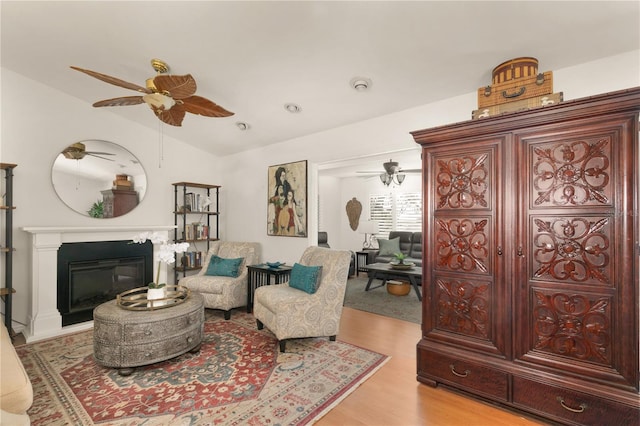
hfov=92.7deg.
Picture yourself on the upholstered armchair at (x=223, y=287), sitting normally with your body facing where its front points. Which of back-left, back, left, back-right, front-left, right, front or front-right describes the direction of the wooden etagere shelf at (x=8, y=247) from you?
front-right

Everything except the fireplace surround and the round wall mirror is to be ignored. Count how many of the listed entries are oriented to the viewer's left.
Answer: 0

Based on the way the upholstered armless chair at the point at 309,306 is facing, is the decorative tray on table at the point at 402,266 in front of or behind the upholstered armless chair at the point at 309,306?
behind

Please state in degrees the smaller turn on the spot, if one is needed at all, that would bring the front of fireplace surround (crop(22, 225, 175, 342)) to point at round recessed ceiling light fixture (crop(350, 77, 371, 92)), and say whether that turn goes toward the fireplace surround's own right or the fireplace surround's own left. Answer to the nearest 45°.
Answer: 0° — it already faces it

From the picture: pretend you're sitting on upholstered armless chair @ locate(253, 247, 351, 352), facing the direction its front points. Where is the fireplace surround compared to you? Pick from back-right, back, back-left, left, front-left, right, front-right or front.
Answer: front-right

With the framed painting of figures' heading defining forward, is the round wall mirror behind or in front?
in front

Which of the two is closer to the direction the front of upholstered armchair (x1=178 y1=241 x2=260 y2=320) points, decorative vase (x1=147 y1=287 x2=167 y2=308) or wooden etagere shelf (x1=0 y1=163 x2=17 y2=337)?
the decorative vase

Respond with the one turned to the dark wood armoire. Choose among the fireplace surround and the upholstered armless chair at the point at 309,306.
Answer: the fireplace surround

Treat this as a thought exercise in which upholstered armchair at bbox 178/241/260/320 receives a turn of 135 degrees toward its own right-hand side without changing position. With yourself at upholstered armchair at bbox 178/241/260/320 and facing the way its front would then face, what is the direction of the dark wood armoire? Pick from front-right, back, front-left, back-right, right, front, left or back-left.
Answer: back-right

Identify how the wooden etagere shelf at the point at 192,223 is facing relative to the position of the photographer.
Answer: facing the viewer and to the right of the viewer

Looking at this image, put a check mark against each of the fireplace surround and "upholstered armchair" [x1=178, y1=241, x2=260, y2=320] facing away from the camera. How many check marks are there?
0

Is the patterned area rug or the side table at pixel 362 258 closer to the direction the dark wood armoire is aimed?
the patterned area rug

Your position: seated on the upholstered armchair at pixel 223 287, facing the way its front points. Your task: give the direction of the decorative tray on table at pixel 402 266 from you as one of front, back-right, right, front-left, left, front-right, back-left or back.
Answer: back-left

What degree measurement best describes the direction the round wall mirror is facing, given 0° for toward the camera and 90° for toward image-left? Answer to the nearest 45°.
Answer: approximately 315°

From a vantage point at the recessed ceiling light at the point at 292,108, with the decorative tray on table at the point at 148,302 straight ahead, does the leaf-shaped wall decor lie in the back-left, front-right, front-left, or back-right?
back-right

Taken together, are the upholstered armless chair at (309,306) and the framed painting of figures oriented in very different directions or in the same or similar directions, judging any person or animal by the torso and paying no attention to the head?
same or similar directions

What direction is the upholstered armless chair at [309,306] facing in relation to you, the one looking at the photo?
facing the viewer and to the left of the viewer

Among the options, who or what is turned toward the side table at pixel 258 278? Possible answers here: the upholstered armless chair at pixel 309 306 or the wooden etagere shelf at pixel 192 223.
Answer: the wooden etagere shelf
